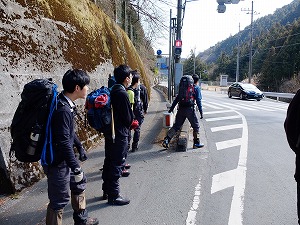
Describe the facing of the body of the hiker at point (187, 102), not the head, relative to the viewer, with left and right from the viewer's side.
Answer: facing away from the viewer and to the right of the viewer

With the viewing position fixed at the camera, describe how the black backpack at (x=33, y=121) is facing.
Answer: facing to the left of the viewer

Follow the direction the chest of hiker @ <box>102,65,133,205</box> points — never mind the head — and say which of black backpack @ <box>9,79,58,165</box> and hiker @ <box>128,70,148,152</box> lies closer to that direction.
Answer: the hiker

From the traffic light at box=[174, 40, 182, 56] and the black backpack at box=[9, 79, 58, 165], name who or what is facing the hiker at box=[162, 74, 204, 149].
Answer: the traffic light

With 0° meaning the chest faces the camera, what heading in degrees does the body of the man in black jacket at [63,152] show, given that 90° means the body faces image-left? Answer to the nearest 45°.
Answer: approximately 270°

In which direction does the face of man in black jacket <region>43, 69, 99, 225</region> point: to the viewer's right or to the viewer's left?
to the viewer's right

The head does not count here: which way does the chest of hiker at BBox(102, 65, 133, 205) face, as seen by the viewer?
to the viewer's right
